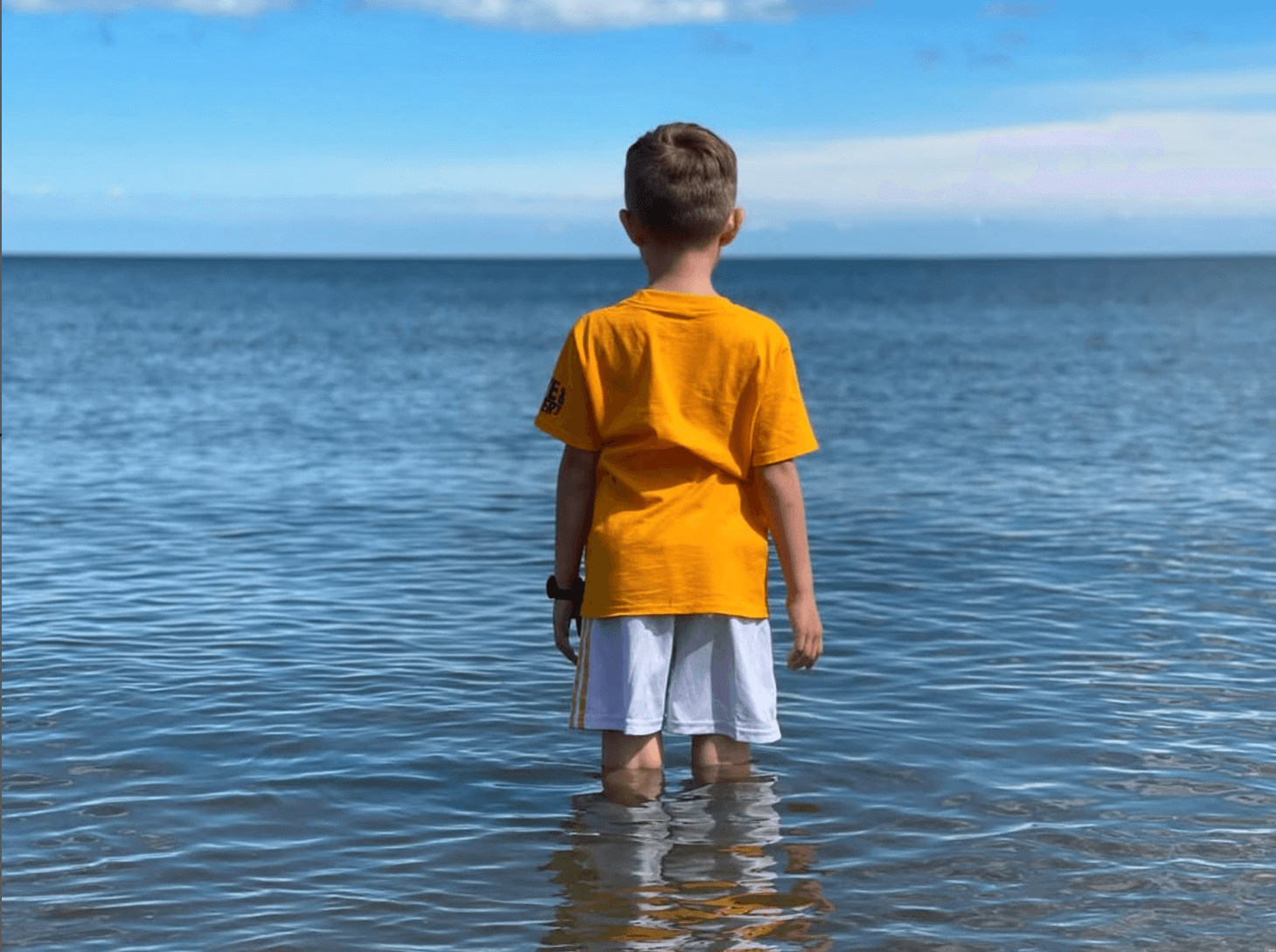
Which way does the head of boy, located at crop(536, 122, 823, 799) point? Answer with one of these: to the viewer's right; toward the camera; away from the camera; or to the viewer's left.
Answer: away from the camera

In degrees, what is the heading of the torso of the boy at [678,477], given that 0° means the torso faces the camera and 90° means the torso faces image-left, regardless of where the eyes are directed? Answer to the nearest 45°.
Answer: approximately 180°
